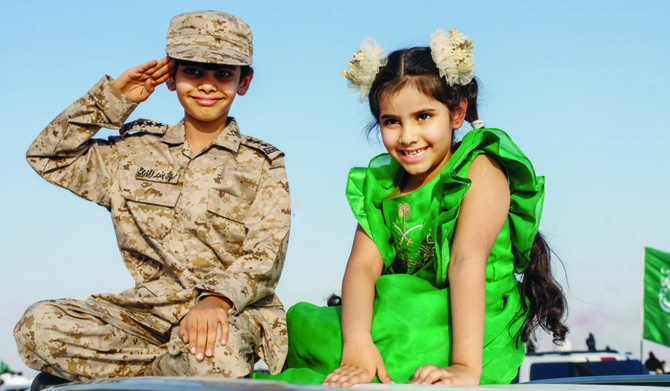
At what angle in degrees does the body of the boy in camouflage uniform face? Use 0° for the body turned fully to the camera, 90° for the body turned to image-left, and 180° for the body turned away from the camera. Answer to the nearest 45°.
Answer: approximately 0°

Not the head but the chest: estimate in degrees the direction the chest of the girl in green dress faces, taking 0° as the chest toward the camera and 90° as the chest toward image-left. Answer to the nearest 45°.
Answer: approximately 45°
